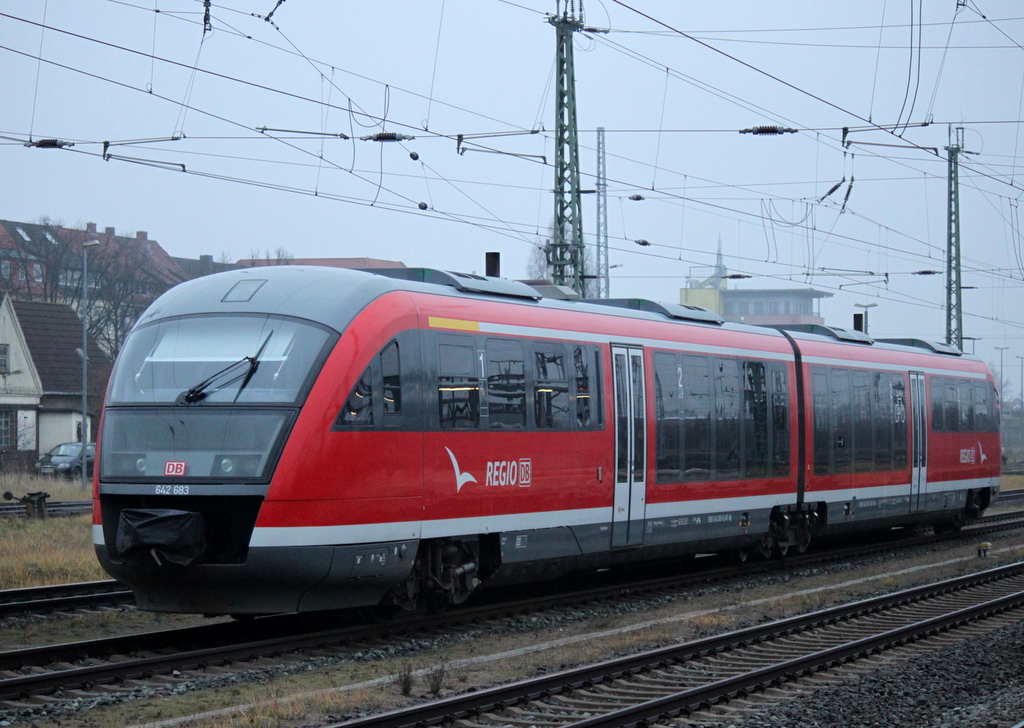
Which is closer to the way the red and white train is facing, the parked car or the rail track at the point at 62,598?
the rail track

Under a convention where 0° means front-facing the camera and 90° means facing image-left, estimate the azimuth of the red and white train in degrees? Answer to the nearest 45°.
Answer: approximately 45°

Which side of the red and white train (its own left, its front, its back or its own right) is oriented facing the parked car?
right

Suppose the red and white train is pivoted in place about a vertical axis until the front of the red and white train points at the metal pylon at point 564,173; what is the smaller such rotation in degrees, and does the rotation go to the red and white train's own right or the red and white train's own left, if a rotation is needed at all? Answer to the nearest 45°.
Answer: approximately 135° to the red and white train's own right

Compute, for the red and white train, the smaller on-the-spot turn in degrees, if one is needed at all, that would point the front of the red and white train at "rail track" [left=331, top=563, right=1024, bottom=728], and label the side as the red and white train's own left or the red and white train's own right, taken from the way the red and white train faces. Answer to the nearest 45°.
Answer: approximately 90° to the red and white train's own left
